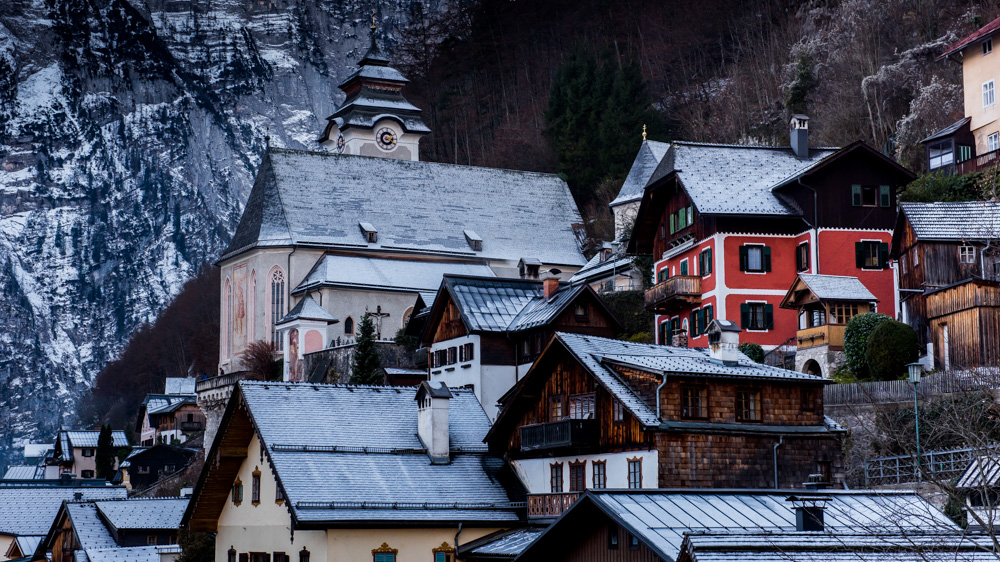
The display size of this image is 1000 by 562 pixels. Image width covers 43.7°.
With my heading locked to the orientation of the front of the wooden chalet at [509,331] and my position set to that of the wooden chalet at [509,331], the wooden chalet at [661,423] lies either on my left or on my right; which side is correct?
on my left

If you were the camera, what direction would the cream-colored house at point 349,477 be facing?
facing the viewer and to the left of the viewer

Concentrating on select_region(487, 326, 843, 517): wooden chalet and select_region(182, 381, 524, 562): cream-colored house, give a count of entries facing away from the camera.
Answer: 0

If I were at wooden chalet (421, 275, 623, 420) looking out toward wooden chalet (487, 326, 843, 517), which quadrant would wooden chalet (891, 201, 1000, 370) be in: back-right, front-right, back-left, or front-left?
front-left

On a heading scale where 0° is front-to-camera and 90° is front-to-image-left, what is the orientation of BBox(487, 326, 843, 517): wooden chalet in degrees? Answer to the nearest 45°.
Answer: approximately 45°

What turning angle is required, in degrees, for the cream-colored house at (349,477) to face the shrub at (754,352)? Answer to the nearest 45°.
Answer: approximately 180°

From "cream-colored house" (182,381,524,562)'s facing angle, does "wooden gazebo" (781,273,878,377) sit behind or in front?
behind

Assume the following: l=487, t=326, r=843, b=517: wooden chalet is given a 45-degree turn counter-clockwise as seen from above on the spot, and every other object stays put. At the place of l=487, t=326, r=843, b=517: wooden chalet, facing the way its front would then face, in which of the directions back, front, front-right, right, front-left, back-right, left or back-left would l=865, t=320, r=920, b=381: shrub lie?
back-left

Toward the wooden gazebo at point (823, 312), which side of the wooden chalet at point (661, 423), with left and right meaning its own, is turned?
back

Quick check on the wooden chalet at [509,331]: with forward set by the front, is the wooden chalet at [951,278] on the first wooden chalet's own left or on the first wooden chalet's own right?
on the first wooden chalet's own left
